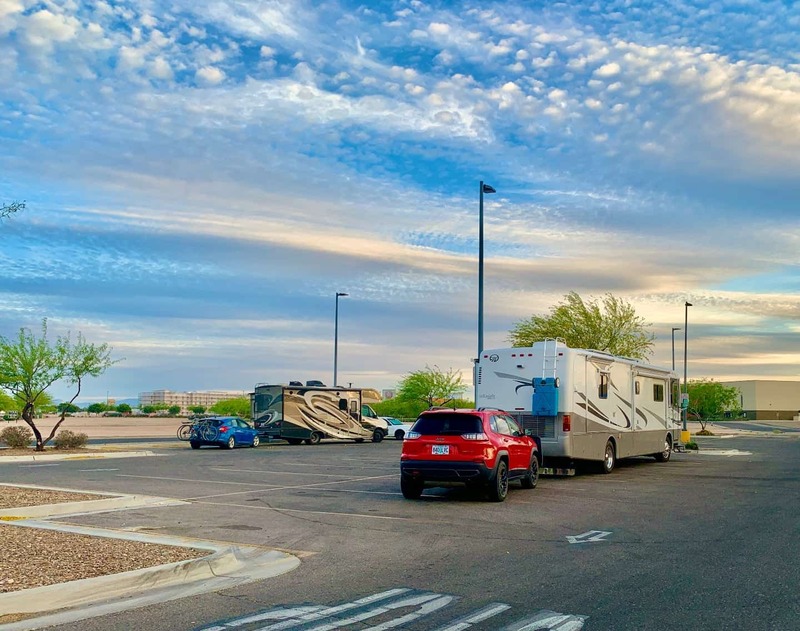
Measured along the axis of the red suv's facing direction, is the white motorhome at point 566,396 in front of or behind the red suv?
in front

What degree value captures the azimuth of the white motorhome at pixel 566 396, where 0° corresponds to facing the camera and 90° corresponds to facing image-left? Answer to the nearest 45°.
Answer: approximately 225°

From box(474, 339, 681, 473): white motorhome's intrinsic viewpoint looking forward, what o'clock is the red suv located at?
The red suv is roughly at 5 o'clock from the white motorhome.

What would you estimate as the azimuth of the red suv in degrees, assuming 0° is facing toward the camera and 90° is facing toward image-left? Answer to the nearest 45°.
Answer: approximately 225°

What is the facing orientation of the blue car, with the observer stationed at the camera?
facing away from the viewer and to the right of the viewer

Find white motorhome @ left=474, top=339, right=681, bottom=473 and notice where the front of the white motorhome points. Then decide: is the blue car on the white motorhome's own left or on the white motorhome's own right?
on the white motorhome's own left

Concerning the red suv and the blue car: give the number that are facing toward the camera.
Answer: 0

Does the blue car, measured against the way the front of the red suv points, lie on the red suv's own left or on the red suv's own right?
on the red suv's own left

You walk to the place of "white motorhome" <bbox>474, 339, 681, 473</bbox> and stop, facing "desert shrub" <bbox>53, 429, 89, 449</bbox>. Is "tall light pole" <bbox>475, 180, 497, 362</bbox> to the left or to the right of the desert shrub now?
right

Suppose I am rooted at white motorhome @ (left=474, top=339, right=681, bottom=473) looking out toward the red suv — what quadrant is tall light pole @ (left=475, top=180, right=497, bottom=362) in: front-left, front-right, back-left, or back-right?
back-right
